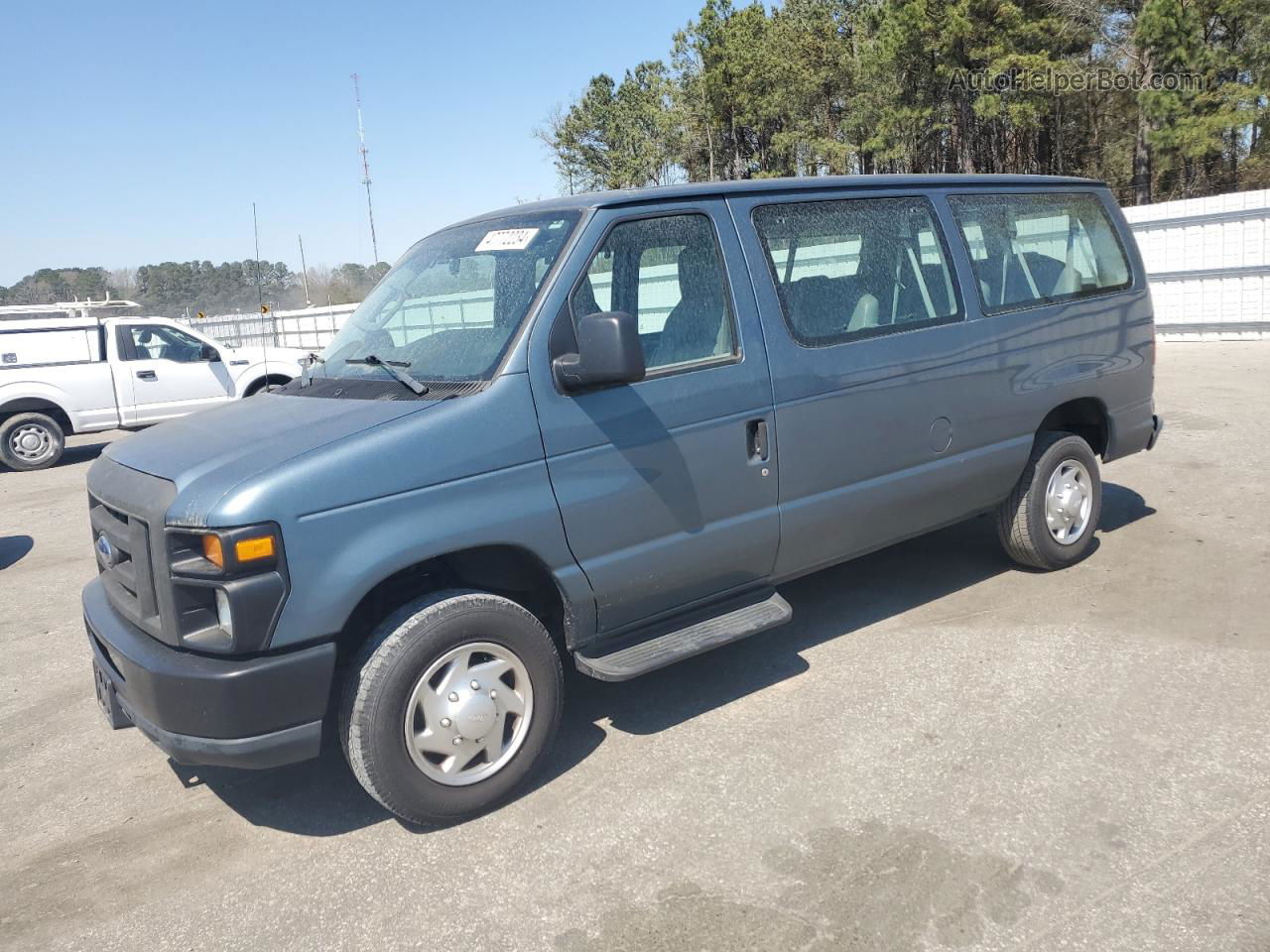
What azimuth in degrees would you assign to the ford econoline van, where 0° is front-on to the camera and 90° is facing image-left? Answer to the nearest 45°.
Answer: approximately 45°

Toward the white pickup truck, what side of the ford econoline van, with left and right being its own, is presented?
right

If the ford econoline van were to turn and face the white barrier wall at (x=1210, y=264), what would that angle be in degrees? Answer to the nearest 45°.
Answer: approximately 180°

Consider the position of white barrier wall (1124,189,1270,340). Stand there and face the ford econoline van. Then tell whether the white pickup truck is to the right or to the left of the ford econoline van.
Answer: right

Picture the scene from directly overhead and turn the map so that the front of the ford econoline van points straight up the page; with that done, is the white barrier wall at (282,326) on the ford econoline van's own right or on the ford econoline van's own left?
on the ford econoline van's own right
